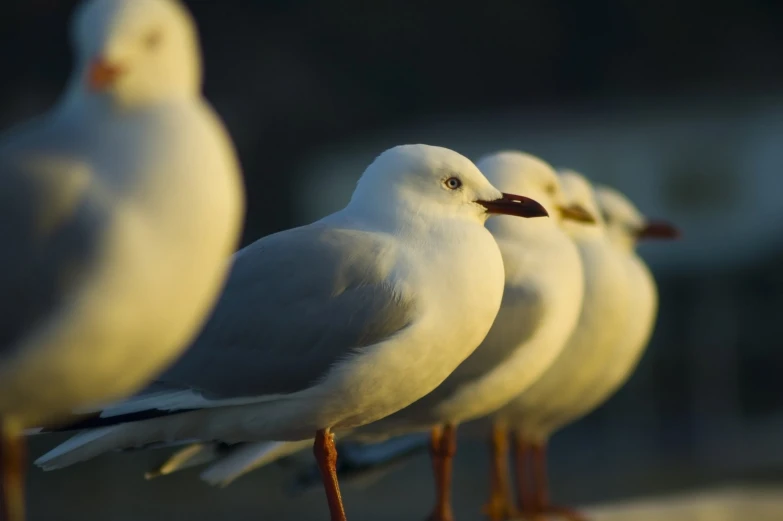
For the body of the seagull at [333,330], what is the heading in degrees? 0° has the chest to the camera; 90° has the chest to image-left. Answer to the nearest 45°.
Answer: approximately 270°

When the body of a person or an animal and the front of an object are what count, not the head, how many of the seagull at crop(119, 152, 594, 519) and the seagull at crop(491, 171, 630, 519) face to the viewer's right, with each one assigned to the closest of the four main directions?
2

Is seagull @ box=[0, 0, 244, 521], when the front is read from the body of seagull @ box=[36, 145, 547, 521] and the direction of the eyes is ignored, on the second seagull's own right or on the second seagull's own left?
on the second seagull's own right

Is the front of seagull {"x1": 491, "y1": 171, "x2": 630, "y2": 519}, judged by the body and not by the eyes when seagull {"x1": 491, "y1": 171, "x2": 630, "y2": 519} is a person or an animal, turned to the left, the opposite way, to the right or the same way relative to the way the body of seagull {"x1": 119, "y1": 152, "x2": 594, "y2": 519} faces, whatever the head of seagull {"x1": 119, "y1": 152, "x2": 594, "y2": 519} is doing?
the same way

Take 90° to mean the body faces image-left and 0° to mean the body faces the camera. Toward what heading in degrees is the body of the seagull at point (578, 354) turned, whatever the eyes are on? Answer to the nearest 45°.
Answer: approximately 270°

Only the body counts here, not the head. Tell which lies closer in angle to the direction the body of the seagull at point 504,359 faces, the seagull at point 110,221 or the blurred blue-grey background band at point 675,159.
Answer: the blurred blue-grey background band

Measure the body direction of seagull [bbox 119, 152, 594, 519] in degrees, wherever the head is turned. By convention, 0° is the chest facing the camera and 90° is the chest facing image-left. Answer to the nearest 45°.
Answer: approximately 270°

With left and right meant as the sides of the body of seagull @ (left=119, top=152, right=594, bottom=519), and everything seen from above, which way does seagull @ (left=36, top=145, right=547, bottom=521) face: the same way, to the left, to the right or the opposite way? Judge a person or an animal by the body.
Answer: the same way
